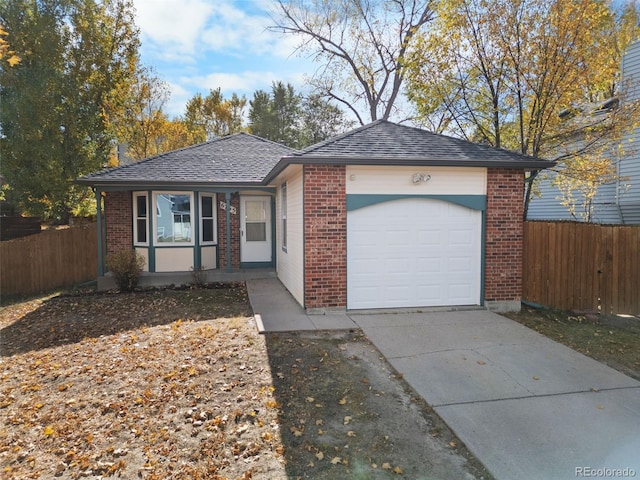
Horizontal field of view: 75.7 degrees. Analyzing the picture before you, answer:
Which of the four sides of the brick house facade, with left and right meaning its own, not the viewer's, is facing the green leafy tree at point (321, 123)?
back

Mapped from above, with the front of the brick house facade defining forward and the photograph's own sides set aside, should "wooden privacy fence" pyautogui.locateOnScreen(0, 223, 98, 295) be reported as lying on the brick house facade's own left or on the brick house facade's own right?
on the brick house facade's own right

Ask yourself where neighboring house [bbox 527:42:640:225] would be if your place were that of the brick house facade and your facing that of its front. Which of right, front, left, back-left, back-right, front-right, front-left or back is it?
back-left

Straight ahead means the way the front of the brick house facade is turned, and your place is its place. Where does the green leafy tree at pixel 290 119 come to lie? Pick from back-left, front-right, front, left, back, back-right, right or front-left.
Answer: back

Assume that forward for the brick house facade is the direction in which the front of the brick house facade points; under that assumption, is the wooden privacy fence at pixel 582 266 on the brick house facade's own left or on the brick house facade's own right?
on the brick house facade's own left

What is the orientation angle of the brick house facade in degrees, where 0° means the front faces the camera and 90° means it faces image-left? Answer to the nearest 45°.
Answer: approximately 0°

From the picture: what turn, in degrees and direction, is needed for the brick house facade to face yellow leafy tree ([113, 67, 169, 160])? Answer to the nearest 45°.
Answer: approximately 135° to its right

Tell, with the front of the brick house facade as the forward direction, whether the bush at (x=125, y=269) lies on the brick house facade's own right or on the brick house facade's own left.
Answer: on the brick house facade's own right

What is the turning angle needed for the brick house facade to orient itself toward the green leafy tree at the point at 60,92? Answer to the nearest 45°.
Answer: approximately 135° to its right

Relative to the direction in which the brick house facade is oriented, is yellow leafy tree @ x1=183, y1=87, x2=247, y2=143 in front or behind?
behind
